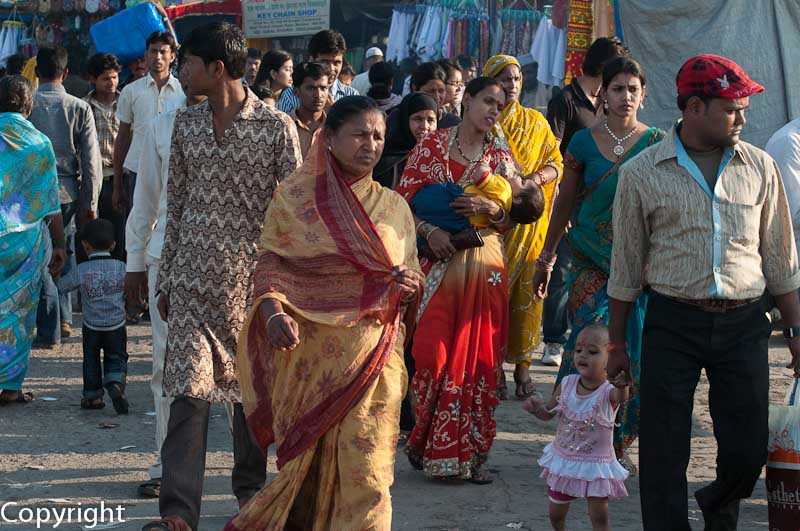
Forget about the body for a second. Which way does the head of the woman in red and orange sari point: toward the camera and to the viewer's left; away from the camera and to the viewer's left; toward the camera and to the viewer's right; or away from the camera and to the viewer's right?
toward the camera and to the viewer's right

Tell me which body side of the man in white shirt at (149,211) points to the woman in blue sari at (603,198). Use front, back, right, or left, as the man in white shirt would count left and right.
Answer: left

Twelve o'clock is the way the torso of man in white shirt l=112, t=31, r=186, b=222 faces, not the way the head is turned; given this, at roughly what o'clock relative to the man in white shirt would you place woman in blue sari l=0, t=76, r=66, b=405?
The woman in blue sari is roughly at 1 o'clock from the man in white shirt.

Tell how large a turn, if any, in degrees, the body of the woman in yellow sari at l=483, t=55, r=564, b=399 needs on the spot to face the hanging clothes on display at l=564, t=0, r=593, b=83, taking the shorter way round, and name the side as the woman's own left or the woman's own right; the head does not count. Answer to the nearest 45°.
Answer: approximately 180°

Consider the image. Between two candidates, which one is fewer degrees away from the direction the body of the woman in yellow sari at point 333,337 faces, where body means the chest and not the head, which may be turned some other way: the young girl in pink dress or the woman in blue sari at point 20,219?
the young girl in pink dress

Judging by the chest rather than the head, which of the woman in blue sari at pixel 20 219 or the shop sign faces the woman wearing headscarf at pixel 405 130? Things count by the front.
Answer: the shop sign

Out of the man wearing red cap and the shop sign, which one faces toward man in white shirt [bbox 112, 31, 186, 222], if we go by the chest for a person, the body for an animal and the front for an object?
the shop sign

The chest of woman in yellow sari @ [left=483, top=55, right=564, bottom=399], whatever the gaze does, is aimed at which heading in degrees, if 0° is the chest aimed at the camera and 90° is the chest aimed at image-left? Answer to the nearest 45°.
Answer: approximately 0°

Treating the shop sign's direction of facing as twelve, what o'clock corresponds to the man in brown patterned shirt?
The man in brown patterned shirt is roughly at 12 o'clock from the shop sign.
